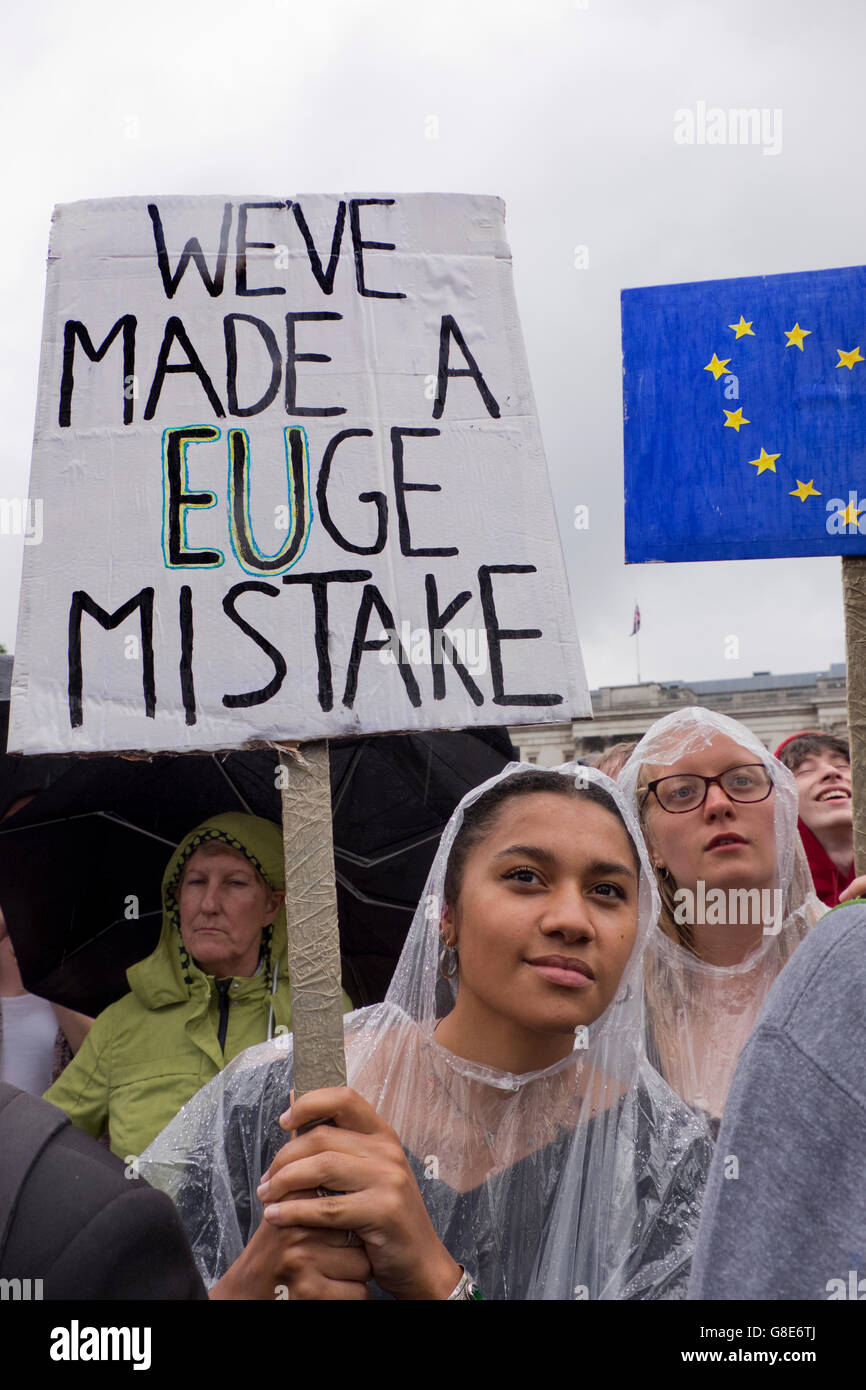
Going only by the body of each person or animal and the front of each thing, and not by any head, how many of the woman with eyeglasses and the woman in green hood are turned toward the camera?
2

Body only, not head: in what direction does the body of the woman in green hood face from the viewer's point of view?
toward the camera

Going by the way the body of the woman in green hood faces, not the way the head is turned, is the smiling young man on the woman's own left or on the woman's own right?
on the woman's own left

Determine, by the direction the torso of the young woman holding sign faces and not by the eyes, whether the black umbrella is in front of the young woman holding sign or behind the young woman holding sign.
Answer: behind

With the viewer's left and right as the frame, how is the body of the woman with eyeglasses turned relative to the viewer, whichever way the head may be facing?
facing the viewer

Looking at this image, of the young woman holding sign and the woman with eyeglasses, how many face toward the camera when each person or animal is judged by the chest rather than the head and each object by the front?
2
